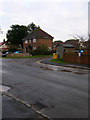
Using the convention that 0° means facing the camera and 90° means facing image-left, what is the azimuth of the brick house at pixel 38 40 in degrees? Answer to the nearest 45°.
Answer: approximately 45°

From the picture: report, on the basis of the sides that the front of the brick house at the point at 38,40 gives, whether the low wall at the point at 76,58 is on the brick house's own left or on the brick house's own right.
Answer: on the brick house's own left
